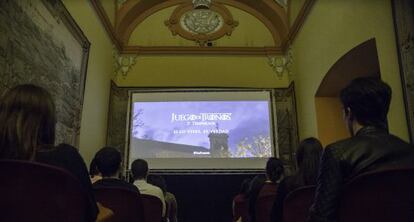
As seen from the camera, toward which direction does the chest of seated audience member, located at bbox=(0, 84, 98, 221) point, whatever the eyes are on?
away from the camera

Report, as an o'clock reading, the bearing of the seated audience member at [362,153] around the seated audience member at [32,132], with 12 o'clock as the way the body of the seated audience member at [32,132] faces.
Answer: the seated audience member at [362,153] is roughly at 4 o'clock from the seated audience member at [32,132].

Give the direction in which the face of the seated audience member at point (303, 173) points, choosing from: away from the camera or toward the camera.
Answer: away from the camera

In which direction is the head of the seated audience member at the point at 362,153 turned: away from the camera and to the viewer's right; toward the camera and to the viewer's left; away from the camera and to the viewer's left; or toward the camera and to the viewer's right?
away from the camera and to the viewer's left

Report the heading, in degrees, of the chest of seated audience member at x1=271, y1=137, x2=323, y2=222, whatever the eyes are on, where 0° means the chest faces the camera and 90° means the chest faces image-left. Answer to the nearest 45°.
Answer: approximately 180°

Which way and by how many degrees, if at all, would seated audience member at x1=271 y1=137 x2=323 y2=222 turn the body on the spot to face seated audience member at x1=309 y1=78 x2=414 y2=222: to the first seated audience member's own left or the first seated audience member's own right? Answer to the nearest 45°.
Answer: approximately 180°

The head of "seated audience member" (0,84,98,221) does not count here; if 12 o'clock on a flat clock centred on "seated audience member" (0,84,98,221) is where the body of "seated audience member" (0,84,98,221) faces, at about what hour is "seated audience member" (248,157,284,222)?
"seated audience member" (248,157,284,222) is roughly at 2 o'clock from "seated audience member" (0,84,98,221).

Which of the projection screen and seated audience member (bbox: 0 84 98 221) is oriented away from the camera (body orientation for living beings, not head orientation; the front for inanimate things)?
the seated audience member

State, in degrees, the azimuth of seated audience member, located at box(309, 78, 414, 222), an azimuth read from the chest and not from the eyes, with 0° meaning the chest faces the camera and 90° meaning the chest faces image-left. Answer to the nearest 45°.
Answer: approximately 135°

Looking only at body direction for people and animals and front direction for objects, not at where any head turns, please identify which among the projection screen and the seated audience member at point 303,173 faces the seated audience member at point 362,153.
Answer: the projection screen

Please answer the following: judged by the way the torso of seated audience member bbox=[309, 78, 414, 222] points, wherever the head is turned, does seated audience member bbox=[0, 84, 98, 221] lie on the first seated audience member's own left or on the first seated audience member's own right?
on the first seated audience member's own left

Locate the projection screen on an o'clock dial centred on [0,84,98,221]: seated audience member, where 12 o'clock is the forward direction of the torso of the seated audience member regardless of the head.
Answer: The projection screen is roughly at 1 o'clock from the seated audience member.

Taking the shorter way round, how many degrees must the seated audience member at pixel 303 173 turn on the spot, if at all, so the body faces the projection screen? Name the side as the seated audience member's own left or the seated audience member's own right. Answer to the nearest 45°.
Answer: approximately 45° to the seated audience member's own left
